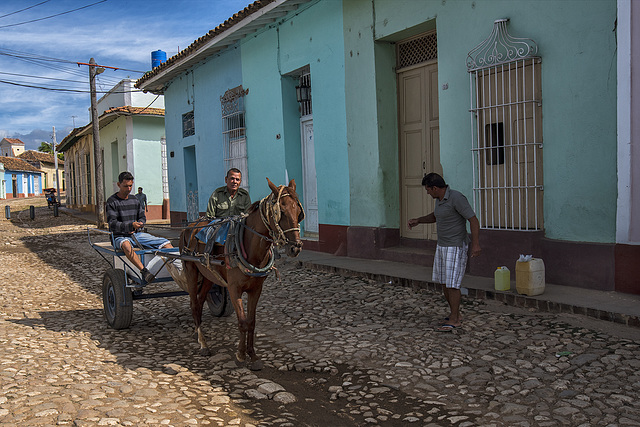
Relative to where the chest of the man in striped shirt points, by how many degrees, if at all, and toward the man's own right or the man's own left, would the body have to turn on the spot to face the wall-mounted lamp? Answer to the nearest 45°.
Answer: approximately 90° to the man's own left

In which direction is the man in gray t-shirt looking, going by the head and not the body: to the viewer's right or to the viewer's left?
to the viewer's left

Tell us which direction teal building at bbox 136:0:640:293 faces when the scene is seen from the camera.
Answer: facing the viewer and to the left of the viewer

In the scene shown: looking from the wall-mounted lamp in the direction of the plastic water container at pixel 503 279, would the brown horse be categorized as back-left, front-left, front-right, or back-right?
front-right

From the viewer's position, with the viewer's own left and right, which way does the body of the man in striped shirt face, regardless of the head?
facing the viewer and to the right of the viewer

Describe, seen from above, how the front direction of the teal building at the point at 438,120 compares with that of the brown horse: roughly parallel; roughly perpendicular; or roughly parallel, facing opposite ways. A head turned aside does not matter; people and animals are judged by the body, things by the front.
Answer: roughly perpendicular

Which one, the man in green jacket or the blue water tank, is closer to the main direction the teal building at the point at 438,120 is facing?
the man in green jacket

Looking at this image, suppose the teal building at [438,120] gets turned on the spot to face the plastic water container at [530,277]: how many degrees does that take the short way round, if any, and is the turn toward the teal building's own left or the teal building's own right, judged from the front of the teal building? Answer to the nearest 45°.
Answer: approximately 45° to the teal building's own left

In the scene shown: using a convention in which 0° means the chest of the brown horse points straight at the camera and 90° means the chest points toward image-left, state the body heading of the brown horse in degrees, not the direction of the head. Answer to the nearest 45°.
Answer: approximately 315°

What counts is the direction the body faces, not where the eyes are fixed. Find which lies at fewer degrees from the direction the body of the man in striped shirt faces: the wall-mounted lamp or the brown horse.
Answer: the brown horse

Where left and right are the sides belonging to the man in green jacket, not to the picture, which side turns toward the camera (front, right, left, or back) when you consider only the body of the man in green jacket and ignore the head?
front

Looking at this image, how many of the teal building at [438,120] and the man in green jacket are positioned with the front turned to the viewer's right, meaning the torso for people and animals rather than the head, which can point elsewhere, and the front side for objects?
0

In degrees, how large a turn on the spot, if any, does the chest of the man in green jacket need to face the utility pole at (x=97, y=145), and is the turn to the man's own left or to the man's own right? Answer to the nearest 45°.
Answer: approximately 180°

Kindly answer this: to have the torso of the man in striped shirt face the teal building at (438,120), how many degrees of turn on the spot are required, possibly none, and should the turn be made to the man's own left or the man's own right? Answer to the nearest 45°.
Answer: approximately 45° to the man's own left

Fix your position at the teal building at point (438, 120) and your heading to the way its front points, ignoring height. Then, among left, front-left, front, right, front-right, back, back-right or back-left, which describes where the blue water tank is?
right

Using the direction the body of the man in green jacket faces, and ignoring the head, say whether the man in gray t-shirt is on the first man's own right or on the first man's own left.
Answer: on the first man's own left
